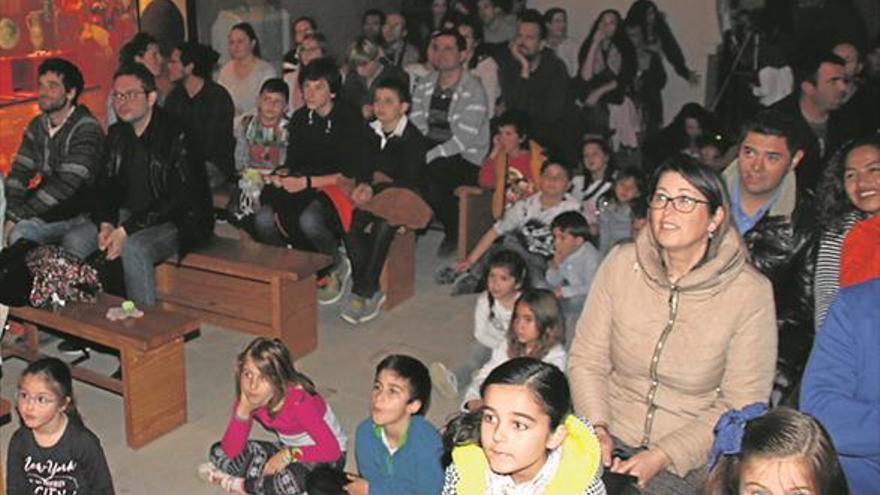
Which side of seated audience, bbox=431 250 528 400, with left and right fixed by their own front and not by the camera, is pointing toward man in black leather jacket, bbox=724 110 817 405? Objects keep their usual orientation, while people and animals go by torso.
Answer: left

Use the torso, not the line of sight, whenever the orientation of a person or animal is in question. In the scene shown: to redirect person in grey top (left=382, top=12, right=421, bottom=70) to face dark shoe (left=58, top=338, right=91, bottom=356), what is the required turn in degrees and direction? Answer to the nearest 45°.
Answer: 0° — they already face it

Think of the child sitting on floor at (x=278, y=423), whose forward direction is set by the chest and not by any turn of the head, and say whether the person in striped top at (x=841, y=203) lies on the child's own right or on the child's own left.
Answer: on the child's own left

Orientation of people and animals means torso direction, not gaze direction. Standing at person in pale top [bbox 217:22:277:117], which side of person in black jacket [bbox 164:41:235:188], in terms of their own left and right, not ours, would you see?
back

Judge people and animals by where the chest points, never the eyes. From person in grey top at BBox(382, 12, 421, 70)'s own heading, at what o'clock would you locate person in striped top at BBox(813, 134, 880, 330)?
person in striped top at BBox(813, 134, 880, 330) is roughly at 10 o'clock from person in grey top at BBox(382, 12, 421, 70).

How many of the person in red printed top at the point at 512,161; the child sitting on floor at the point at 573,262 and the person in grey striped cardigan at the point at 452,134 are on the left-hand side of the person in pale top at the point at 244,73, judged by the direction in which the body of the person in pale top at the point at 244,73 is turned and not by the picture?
3

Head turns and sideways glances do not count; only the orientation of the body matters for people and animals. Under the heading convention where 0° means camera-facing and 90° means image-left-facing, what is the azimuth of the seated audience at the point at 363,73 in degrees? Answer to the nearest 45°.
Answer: approximately 45°

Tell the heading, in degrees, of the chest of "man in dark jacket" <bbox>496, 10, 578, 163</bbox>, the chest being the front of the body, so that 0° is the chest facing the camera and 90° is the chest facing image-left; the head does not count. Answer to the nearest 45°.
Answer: approximately 45°
